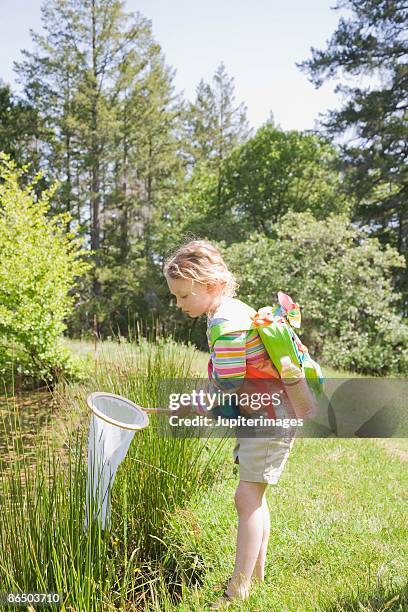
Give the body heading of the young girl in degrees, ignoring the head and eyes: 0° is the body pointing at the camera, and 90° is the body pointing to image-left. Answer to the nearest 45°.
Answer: approximately 90°

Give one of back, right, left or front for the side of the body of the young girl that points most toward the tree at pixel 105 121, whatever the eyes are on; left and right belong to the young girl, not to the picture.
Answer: right

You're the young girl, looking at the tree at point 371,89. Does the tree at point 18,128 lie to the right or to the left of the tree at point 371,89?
left

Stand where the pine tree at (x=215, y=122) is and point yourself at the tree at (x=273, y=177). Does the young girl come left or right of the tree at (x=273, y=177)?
right

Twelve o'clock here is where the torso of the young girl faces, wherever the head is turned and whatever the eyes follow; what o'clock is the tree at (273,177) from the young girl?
The tree is roughly at 3 o'clock from the young girl.

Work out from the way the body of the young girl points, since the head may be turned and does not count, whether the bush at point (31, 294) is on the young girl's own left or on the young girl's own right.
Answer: on the young girl's own right

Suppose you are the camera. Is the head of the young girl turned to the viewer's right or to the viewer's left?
to the viewer's left

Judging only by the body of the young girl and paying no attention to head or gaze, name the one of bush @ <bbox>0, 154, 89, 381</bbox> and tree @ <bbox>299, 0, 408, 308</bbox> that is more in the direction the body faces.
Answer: the bush

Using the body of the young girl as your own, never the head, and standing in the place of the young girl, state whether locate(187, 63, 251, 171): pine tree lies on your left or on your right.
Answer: on your right

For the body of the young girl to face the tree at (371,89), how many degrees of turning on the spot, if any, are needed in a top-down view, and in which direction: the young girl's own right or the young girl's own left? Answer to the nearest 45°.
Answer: approximately 90° to the young girl's own right

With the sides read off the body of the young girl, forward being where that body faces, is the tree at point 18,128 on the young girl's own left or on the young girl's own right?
on the young girl's own right

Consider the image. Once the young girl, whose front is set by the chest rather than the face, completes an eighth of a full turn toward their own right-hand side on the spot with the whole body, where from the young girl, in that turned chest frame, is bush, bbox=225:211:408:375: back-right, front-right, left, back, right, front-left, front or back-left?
front-right
